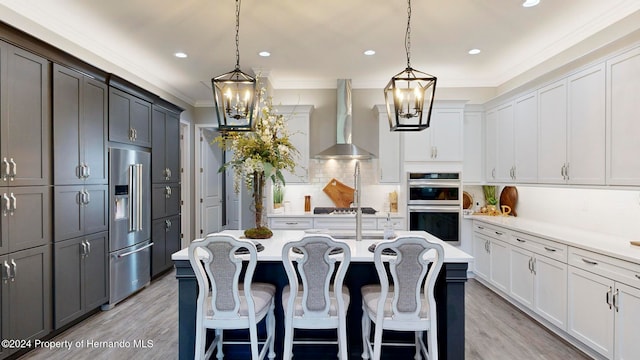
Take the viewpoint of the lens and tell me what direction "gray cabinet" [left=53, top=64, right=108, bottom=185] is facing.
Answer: facing the viewer and to the right of the viewer

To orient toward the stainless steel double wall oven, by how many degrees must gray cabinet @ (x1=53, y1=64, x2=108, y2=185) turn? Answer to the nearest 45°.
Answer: approximately 45° to its left

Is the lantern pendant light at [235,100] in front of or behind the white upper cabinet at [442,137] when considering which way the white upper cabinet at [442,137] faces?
in front

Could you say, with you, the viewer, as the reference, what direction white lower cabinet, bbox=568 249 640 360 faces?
facing the viewer and to the left of the viewer

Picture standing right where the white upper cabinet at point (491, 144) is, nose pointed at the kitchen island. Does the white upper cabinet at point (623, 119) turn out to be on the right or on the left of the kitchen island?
left

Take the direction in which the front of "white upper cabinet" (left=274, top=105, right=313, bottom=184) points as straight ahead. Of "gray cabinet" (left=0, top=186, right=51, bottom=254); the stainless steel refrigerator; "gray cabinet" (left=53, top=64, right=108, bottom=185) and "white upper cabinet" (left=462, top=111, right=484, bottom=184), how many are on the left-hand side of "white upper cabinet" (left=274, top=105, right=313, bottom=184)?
1

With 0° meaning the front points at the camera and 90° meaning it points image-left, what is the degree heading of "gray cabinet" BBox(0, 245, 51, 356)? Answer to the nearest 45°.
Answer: approximately 315°

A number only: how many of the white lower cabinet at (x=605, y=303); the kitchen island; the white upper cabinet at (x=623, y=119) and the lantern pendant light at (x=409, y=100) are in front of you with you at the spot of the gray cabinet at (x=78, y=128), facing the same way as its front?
4

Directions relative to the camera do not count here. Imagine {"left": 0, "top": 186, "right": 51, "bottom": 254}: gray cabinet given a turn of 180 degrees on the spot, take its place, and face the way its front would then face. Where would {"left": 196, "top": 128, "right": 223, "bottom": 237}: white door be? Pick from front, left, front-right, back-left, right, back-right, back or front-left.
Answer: right

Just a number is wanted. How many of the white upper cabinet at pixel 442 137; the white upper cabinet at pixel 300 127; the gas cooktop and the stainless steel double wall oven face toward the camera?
4

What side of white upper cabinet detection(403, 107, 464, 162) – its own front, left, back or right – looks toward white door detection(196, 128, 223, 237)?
right

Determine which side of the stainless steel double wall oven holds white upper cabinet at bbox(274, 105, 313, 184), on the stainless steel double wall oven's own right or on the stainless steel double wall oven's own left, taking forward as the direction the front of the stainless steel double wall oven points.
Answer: on the stainless steel double wall oven's own right

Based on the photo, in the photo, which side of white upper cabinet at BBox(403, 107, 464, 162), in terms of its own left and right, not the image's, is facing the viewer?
front
